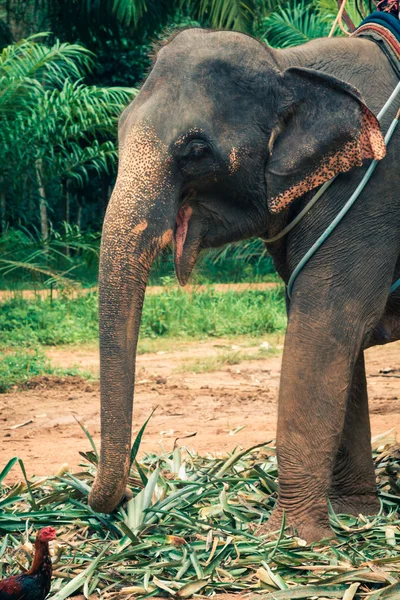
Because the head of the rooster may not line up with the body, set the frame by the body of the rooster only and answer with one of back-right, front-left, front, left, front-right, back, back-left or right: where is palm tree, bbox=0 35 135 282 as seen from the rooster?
left

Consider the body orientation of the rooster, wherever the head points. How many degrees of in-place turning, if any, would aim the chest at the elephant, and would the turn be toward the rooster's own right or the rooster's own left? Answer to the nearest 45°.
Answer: approximately 45° to the rooster's own left

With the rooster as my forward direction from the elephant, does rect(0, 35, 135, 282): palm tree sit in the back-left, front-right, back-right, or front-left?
back-right

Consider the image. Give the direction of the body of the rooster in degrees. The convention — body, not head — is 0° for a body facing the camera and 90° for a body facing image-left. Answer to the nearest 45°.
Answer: approximately 270°

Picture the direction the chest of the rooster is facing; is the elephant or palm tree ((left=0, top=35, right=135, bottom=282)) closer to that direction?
the elephant
